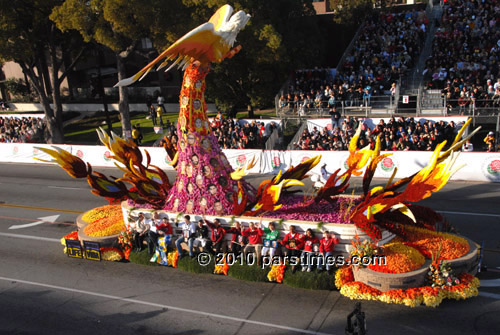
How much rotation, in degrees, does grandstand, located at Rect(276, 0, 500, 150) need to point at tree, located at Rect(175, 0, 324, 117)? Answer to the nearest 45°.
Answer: approximately 90° to its right

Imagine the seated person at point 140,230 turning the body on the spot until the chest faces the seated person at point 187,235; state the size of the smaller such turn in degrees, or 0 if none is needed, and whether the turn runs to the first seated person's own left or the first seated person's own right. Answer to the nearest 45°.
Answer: approximately 45° to the first seated person's own left

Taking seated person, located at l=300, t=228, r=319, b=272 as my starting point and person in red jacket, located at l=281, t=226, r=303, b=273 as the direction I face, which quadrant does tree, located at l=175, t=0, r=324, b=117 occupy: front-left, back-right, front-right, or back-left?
front-right

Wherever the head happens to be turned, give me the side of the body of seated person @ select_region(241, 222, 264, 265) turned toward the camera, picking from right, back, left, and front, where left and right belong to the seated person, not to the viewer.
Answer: front

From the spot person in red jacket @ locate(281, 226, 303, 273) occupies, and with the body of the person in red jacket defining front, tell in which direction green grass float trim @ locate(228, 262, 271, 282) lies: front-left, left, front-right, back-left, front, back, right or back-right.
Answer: right

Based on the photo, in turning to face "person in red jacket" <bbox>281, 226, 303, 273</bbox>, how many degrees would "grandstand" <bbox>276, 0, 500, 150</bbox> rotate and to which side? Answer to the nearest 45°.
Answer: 0° — it already faces them

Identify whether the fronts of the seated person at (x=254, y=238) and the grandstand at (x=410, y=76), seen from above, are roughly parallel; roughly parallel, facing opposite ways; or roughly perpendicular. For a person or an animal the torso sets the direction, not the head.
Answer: roughly parallel

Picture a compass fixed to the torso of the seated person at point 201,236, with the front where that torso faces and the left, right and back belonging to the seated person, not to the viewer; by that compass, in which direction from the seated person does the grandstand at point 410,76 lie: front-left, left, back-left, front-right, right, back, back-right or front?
back-left

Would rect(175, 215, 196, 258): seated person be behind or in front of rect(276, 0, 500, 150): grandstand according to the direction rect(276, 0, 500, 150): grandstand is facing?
in front

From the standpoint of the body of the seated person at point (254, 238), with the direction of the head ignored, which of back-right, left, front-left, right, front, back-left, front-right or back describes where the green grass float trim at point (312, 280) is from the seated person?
front-left

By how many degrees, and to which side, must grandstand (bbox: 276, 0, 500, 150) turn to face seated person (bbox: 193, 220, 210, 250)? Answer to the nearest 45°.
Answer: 0° — it already faces them

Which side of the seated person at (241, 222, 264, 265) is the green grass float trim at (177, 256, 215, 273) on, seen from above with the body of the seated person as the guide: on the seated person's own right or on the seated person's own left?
on the seated person's own right

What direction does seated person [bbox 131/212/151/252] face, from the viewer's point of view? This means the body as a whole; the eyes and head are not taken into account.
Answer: toward the camera

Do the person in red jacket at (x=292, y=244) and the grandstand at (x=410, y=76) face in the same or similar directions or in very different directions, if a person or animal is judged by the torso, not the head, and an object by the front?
same or similar directions

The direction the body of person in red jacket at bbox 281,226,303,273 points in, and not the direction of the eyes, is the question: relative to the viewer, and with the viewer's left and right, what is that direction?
facing the viewer
